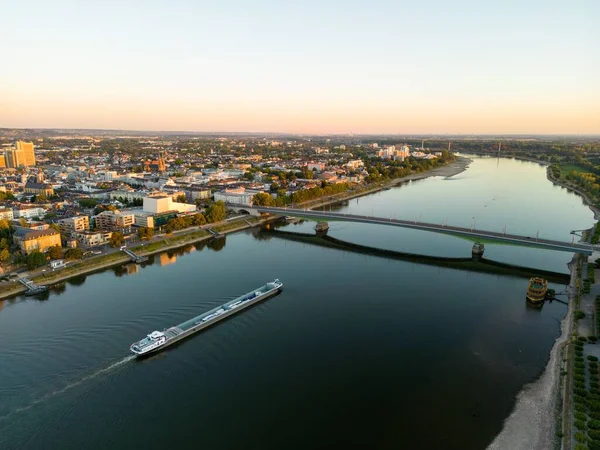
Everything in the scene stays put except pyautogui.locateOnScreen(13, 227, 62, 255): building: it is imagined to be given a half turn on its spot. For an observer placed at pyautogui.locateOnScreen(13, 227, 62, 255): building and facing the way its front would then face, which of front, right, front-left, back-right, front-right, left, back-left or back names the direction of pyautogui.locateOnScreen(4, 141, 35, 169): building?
front-right

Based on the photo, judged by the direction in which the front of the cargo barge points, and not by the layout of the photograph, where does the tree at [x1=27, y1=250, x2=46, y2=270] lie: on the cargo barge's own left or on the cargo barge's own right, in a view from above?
on the cargo barge's own left

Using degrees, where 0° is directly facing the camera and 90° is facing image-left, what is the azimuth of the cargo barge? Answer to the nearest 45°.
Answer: approximately 225°

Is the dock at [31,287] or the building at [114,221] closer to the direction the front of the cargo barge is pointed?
the building

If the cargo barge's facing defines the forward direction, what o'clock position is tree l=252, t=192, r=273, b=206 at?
The tree is roughly at 11 o'clock from the cargo barge.

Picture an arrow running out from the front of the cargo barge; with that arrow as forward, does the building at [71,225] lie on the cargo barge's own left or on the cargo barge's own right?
on the cargo barge's own left

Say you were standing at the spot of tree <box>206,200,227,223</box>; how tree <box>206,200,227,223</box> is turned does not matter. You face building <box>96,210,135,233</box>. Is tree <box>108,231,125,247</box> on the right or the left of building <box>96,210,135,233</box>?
left

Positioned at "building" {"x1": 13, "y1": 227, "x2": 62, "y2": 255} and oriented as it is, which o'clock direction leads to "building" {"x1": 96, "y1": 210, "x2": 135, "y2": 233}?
"building" {"x1": 96, "y1": 210, "x2": 135, "y2": 233} is roughly at 9 o'clock from "building" {"x1": 13, "y1": 227, "x2": 62, "y2": 255}.

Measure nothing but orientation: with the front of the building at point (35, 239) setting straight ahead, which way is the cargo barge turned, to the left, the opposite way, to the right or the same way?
to the left

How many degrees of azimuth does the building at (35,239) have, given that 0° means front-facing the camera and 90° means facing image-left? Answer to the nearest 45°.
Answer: approximately 315°

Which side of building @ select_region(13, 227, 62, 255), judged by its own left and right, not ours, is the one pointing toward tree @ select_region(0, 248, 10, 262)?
right

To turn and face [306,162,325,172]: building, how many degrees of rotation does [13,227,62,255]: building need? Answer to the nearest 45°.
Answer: approximately 90° to its left
